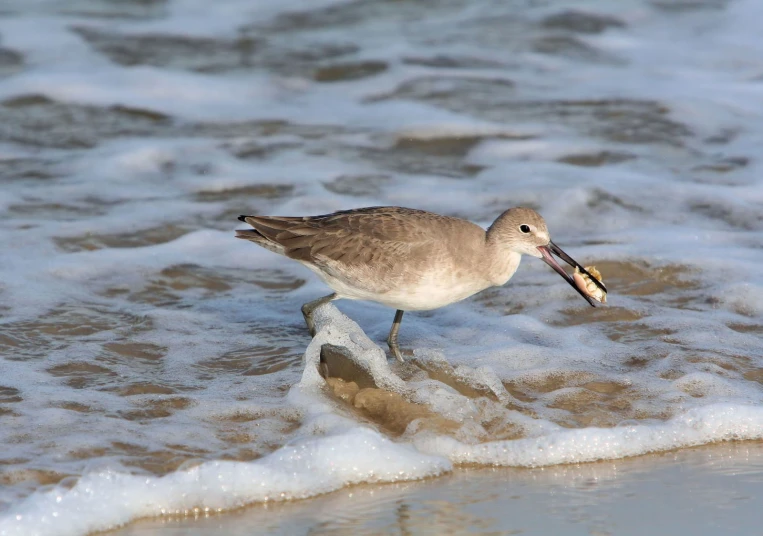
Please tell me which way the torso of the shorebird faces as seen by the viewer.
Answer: to the viewer's right
